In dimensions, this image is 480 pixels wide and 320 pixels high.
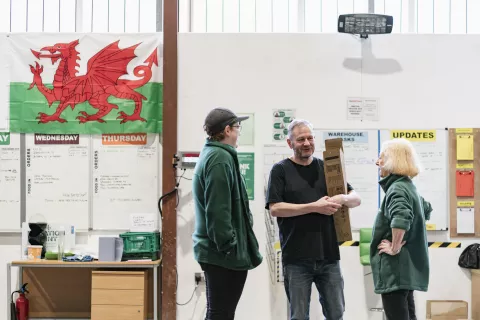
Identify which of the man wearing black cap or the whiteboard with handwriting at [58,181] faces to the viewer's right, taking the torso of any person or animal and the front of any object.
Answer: the man wearing black cap

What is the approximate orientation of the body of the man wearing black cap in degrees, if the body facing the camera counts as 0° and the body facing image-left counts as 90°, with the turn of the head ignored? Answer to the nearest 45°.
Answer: approximately 270°

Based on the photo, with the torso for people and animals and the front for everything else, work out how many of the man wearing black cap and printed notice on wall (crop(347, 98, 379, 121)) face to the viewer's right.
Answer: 1

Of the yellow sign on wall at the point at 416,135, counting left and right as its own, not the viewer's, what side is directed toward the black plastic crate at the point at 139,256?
right

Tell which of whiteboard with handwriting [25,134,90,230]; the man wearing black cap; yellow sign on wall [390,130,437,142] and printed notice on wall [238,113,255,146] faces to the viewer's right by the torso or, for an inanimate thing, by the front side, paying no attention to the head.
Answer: the man wearing black cap

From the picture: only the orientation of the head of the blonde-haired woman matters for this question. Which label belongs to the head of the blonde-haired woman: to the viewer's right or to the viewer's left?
to the viewer's left

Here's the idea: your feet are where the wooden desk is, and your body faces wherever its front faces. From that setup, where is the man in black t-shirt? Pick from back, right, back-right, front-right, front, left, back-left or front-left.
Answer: front-left

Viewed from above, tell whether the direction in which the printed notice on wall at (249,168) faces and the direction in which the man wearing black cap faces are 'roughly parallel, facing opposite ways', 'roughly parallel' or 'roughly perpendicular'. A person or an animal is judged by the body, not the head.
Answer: roughly perpendicular

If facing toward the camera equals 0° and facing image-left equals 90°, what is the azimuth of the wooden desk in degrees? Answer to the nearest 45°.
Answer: approximately 0°

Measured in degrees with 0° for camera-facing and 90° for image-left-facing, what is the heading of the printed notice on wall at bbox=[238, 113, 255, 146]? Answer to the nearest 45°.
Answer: approximately 0°

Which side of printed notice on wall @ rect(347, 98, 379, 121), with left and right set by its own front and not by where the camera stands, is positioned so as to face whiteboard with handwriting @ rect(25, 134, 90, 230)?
right
